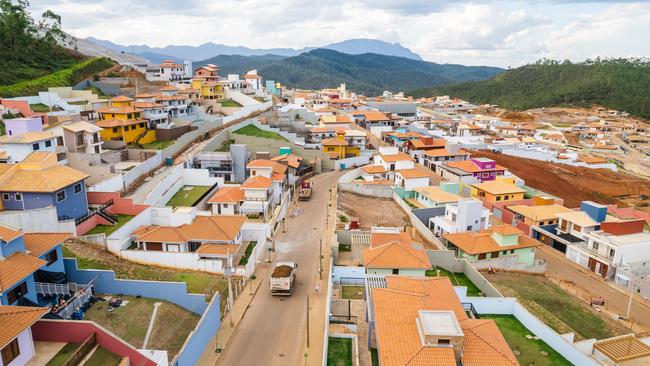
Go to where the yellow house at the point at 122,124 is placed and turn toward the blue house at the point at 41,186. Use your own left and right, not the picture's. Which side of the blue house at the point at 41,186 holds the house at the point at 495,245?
left

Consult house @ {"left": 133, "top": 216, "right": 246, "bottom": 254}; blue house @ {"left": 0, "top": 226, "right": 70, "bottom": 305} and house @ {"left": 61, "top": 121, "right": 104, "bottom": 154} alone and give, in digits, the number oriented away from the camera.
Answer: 0

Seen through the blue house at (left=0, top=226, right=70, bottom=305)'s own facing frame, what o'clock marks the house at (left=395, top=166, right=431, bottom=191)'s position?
The house is roughly at 10 o'clock from the blue house.

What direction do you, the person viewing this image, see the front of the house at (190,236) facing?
facing the viewer

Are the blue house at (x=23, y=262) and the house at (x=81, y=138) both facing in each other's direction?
no

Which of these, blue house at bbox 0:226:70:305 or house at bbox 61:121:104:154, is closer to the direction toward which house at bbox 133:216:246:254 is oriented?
the blue house

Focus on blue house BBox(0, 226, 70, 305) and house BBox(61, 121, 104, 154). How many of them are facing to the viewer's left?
0

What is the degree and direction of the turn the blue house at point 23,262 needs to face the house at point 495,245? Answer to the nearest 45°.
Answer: approximately 45° to its left

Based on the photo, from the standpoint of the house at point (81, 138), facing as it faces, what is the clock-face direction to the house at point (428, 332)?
the house at point (428, 332) is roughly at 1 o'clock from the house at point (81, 138).

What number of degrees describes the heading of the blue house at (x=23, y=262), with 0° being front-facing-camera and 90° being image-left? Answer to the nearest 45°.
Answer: approximately 315°

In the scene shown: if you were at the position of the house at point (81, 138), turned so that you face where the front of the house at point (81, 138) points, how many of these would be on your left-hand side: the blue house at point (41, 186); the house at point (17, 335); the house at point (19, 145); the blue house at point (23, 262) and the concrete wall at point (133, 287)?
0

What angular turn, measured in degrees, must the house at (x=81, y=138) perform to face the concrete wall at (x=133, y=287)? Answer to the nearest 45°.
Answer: approximately 45° to its right

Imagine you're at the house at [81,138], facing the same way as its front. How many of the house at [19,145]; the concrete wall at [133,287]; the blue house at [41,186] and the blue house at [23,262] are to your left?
0

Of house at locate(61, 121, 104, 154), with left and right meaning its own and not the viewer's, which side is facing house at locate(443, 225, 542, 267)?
front

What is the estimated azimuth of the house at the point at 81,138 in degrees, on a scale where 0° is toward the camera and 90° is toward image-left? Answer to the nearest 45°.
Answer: approximately 315°

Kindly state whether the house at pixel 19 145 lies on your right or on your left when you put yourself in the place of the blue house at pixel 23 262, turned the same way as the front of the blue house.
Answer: on your left

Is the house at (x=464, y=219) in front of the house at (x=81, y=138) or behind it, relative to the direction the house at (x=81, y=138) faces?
in front
